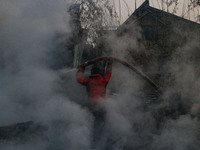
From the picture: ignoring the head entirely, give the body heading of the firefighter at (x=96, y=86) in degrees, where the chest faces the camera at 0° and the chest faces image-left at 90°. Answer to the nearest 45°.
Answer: approximately 180°

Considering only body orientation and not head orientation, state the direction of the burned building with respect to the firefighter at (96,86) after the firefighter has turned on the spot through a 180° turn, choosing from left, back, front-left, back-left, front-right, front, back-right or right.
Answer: back-left
